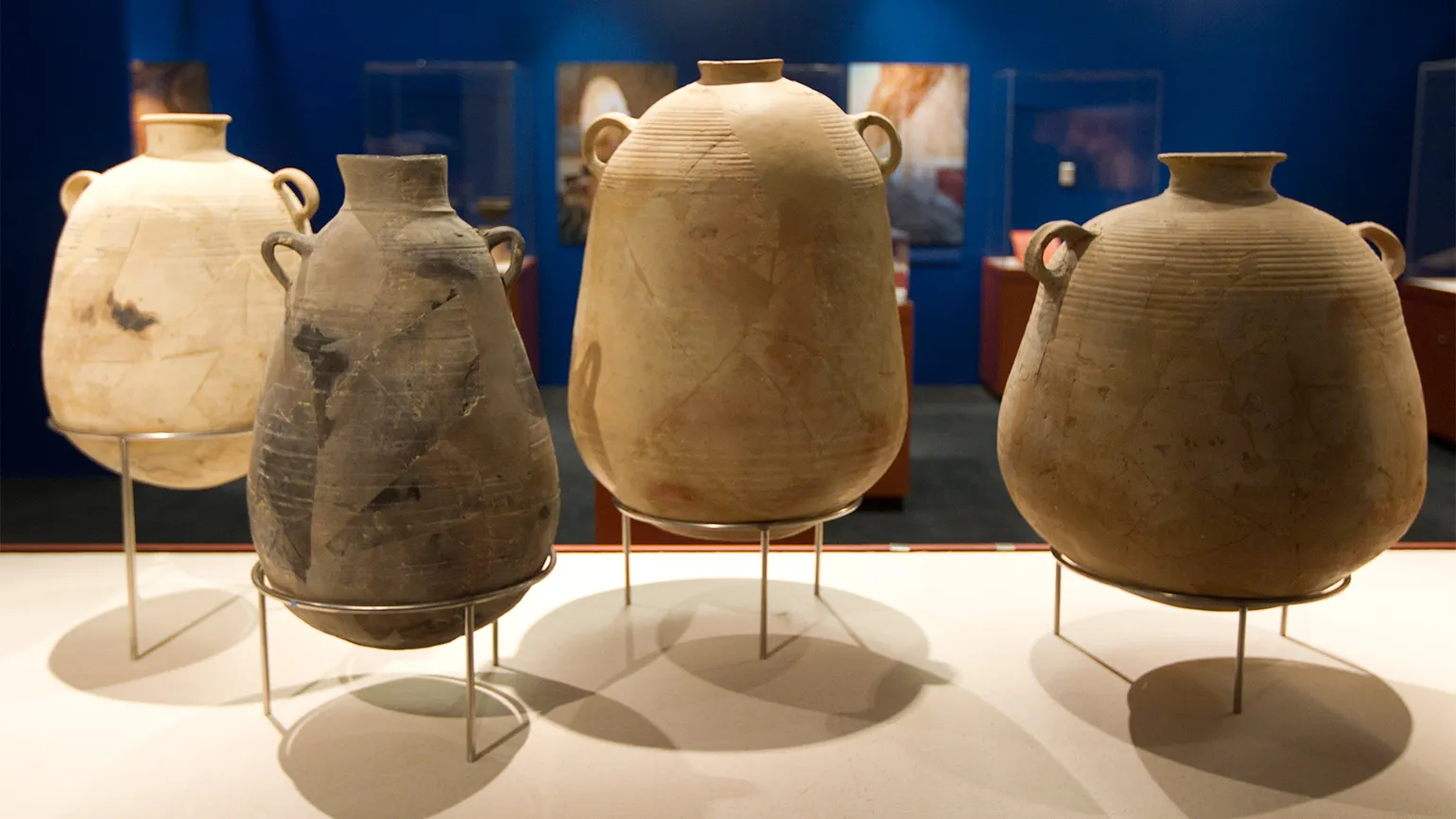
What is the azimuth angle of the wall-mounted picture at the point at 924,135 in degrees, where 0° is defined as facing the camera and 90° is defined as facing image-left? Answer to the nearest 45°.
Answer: approximately 0°

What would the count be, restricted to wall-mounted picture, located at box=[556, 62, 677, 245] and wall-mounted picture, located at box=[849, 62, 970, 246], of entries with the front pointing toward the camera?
2

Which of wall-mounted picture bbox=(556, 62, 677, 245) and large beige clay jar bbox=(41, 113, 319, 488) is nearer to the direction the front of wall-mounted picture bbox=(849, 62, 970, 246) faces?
the large beige clay jar

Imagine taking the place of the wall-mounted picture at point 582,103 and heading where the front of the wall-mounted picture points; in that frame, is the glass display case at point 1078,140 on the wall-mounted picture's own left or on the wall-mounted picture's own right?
on the wall-mounted picture's own left

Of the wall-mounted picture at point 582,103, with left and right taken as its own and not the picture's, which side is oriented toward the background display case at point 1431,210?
left

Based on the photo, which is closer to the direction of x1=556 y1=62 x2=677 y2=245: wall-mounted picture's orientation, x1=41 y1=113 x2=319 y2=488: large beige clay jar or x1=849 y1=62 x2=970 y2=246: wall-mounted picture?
the large beige clay jar

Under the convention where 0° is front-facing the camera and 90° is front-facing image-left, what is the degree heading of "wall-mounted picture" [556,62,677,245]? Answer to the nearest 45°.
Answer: approximately 0°

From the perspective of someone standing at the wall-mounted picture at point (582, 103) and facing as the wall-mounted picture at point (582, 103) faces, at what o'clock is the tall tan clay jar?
The tall tan clay jar is roughly at 12 o'clock from the wall-mounted picture.
